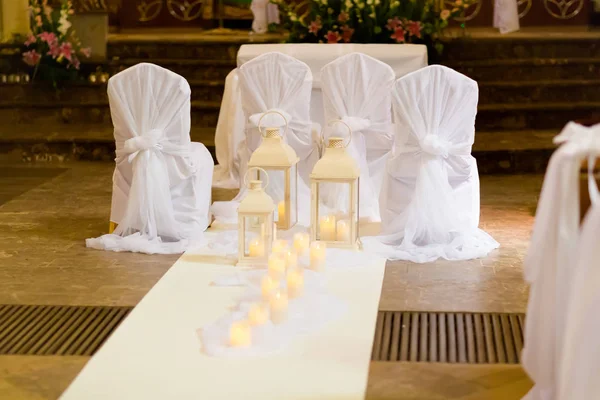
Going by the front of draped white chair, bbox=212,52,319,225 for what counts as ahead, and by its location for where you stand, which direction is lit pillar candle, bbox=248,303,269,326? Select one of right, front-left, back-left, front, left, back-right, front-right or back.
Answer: back

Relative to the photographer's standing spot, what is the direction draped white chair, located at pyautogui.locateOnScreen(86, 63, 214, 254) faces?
facing away from the viewer and to the right of the viewer

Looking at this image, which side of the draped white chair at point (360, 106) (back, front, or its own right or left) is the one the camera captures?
back

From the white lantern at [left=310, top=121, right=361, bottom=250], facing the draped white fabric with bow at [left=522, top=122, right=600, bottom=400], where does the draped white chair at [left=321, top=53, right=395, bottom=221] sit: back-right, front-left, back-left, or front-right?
back-left

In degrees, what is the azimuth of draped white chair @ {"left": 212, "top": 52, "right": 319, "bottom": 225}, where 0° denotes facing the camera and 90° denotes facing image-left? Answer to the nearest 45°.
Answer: approximately 180°

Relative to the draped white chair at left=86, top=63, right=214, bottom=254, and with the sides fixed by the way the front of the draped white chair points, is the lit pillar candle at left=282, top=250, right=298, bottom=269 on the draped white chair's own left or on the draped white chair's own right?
on the draped white chair's own right

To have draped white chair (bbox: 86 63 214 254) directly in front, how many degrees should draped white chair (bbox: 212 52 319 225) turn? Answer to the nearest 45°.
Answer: approximately 135° to its left

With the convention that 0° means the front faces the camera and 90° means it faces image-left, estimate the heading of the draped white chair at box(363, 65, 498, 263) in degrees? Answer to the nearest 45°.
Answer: approximately 180°

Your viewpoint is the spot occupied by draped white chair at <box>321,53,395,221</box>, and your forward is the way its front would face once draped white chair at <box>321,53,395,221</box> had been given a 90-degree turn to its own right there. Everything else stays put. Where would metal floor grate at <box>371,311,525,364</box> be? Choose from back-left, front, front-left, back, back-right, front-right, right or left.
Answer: right

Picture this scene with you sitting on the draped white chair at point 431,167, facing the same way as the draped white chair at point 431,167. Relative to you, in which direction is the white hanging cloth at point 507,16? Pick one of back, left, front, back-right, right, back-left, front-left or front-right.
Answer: front

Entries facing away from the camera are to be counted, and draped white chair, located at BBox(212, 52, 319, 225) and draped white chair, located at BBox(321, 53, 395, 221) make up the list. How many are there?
2

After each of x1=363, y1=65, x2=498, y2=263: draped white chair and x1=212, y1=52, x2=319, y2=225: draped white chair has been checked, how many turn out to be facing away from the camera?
2

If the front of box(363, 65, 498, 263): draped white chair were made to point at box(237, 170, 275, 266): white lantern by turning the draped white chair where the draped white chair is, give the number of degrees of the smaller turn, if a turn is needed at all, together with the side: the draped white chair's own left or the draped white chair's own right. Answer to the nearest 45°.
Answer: approximately 135° to the draped white chair's own left
